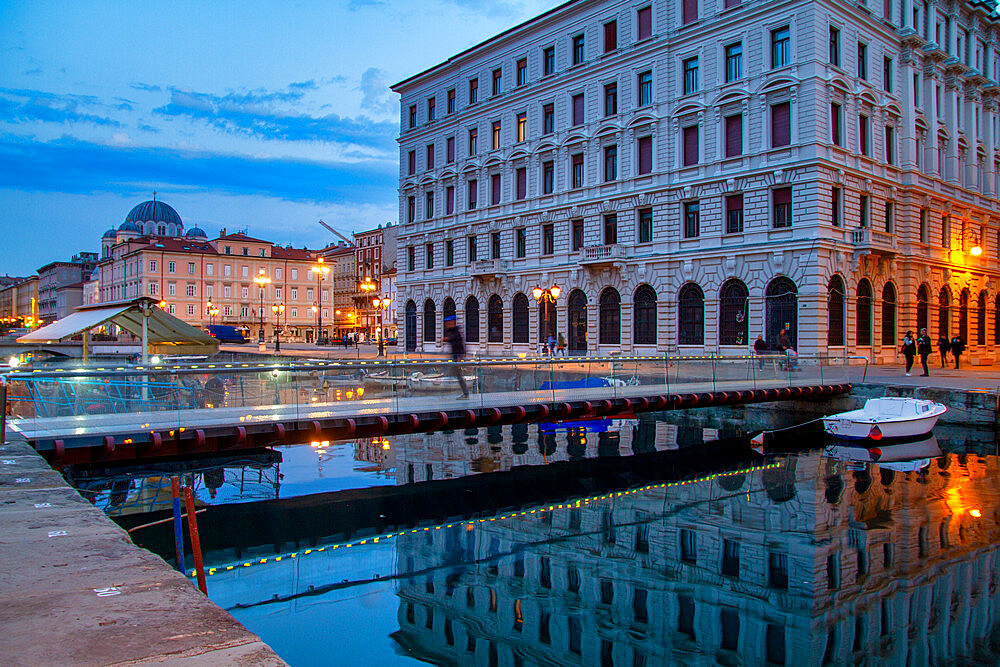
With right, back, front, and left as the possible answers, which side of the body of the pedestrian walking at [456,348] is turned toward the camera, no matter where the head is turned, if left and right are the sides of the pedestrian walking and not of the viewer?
left

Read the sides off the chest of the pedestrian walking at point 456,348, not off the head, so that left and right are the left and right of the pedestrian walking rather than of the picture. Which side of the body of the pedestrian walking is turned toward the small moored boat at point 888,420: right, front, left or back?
back

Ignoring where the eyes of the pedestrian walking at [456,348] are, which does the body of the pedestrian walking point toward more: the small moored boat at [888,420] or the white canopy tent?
the white canopy tent

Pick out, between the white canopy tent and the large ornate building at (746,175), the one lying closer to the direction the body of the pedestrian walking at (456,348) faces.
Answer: the white canopy tent

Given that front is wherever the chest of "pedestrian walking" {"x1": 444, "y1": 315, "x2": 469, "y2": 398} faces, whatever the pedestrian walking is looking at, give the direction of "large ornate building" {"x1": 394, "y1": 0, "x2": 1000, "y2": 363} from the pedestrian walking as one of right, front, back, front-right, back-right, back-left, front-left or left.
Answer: back-right

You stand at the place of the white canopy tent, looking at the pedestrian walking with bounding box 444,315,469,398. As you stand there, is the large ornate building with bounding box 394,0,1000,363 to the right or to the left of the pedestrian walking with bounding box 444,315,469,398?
left
